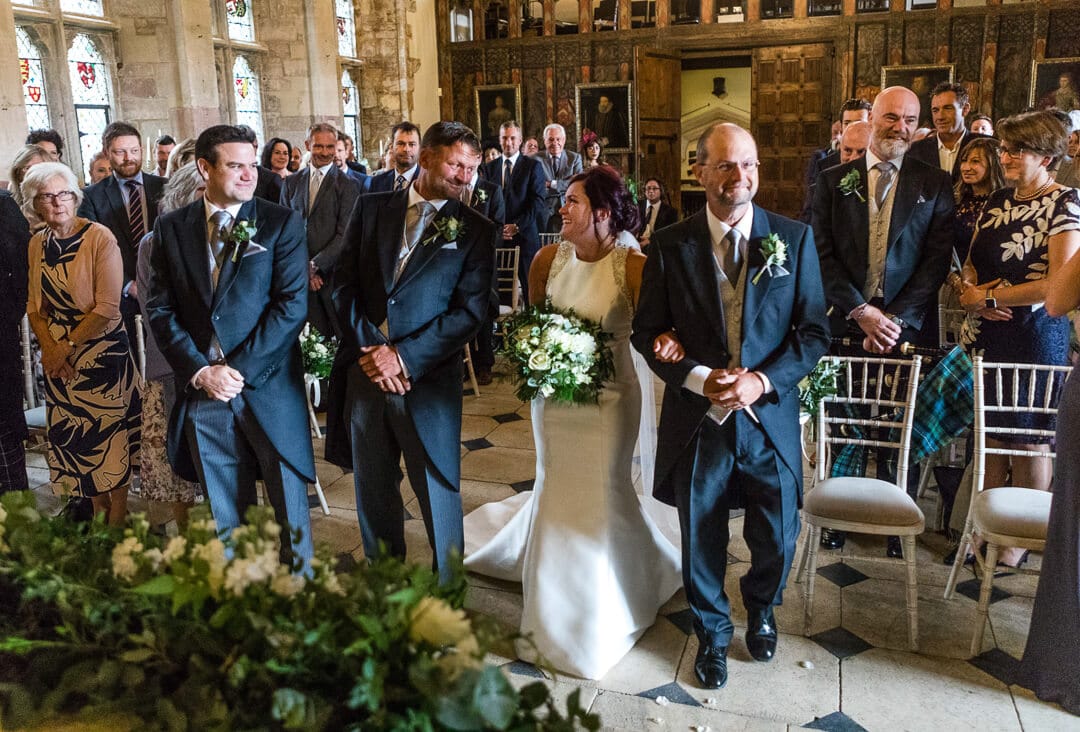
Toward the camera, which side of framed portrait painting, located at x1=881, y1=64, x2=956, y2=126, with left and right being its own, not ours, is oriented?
front

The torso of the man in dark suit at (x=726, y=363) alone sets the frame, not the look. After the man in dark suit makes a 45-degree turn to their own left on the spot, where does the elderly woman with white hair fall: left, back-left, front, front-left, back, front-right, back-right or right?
back-right

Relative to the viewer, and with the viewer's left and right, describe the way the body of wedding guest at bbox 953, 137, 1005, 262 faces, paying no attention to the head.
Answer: facing the viewer and to the left of the viewer

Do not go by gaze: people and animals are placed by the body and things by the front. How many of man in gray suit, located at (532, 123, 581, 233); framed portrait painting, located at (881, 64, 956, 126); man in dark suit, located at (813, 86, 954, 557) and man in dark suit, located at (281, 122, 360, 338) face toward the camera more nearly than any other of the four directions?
4

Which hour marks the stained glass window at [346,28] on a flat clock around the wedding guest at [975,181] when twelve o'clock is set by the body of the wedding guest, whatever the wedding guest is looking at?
The stained glass window is roughly at 3 o'clock from the wedding guest.

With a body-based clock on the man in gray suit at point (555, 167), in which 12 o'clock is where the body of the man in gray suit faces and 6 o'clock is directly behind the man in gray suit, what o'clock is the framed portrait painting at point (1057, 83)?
The framed portrait painting is roughly at 8 o'clock from the man in gray suit.

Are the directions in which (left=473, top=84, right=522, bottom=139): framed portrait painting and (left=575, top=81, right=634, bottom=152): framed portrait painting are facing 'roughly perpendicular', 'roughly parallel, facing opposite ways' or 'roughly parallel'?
roughly parallel

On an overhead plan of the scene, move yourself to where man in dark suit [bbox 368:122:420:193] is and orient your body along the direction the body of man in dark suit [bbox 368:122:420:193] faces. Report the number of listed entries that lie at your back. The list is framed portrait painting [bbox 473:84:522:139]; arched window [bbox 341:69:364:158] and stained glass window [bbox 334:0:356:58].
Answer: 3

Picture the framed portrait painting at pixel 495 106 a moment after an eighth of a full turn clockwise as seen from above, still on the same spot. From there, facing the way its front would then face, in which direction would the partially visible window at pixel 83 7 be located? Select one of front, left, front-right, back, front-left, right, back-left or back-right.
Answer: front

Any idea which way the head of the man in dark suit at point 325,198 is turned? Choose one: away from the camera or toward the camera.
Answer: toward the camera

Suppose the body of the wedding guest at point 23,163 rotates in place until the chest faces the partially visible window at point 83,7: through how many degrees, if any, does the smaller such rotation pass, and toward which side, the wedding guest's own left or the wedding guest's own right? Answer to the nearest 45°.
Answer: approximately 135° to the wedding guest's own left

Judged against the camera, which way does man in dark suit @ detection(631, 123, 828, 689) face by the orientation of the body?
toward the camera

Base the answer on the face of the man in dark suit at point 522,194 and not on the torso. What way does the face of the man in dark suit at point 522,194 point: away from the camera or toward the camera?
toward the camera

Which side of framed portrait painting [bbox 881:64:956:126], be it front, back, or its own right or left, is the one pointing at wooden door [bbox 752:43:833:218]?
right

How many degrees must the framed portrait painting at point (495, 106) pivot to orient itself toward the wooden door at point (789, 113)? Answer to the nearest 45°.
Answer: approximately 90° to its left

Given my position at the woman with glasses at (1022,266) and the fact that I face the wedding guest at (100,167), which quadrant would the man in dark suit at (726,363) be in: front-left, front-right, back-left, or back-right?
front-left
